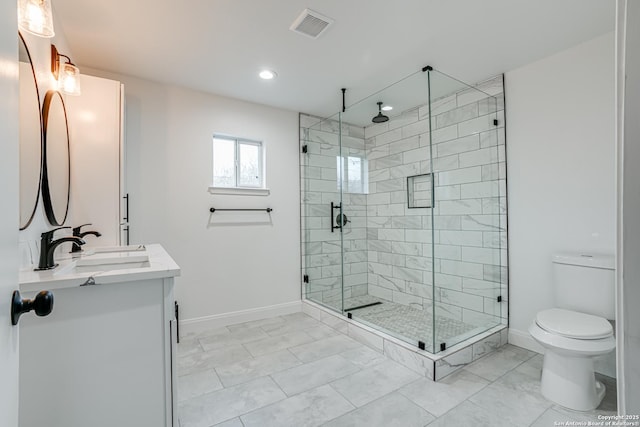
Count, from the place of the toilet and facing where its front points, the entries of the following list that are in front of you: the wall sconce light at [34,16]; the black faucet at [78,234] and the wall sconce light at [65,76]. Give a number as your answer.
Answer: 3

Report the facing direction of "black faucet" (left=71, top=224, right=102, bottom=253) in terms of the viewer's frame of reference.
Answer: facing to the right of the viewer

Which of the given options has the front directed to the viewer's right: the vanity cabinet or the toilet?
the vanity cabinet

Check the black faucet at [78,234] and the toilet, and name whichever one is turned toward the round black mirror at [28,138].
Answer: the toilet

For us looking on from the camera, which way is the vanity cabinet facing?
facing to the right of the viewer

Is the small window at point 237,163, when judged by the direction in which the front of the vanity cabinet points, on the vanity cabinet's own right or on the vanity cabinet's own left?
on the vanity cabinet's own left

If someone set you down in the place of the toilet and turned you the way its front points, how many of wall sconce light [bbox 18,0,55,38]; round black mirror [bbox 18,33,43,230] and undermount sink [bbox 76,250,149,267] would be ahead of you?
3

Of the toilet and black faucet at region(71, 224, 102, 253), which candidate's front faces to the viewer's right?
the black faucet
